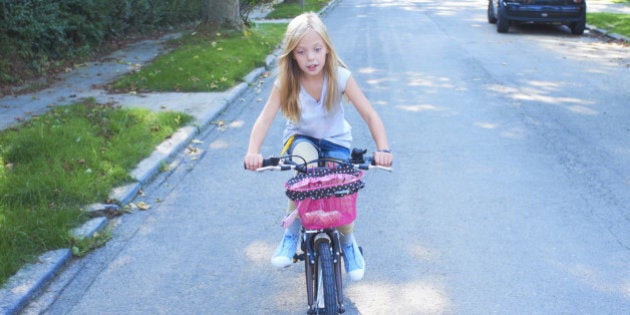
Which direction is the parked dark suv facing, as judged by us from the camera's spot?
facing away from the viewer

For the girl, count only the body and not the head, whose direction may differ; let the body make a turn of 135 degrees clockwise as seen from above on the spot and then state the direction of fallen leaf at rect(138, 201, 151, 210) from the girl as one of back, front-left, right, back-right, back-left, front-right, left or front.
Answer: front

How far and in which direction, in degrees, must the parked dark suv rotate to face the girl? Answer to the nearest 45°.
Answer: approximately 180°

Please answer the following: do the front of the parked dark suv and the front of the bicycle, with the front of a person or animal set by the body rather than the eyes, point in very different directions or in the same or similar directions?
very different directions

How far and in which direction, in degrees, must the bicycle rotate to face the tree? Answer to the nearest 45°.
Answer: approximately 180°

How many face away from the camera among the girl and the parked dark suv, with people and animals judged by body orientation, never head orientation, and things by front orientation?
1
